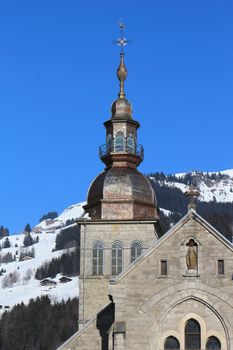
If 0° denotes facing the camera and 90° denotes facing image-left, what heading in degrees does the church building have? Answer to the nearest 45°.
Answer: approximately 0°

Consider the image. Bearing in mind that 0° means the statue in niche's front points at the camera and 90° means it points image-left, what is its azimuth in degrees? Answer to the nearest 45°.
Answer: approximately 0°
